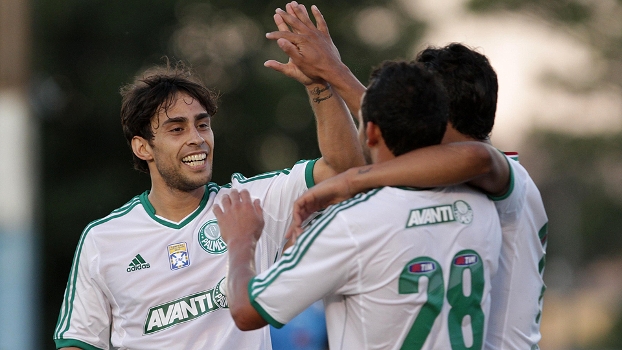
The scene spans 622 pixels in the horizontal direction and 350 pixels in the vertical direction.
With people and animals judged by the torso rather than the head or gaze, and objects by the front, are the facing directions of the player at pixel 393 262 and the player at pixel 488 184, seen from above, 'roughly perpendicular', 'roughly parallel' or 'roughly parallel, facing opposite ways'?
roughly parallel

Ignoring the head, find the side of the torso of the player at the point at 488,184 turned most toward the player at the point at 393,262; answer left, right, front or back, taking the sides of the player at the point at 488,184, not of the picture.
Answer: left

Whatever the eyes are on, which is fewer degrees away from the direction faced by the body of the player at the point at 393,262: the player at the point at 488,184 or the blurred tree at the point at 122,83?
the blurred tree

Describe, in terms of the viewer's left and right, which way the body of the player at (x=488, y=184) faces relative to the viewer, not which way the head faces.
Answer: facing away from the viewer and to the left of the viewer

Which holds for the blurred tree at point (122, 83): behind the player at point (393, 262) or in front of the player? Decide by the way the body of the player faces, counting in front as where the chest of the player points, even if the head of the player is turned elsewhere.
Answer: in front

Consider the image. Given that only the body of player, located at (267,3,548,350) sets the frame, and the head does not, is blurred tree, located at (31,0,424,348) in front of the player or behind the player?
in front

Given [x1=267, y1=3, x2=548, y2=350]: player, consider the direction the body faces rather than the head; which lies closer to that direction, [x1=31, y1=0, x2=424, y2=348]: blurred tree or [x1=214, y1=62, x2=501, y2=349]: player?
the blurred tree

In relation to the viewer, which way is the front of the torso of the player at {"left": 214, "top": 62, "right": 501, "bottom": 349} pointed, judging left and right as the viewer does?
facing away from the viewer and to the left of the viewer

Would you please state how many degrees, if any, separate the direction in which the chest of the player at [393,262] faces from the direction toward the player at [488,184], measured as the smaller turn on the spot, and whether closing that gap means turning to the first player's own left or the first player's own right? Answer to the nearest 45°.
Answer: approximately 90° to the first player's own right
